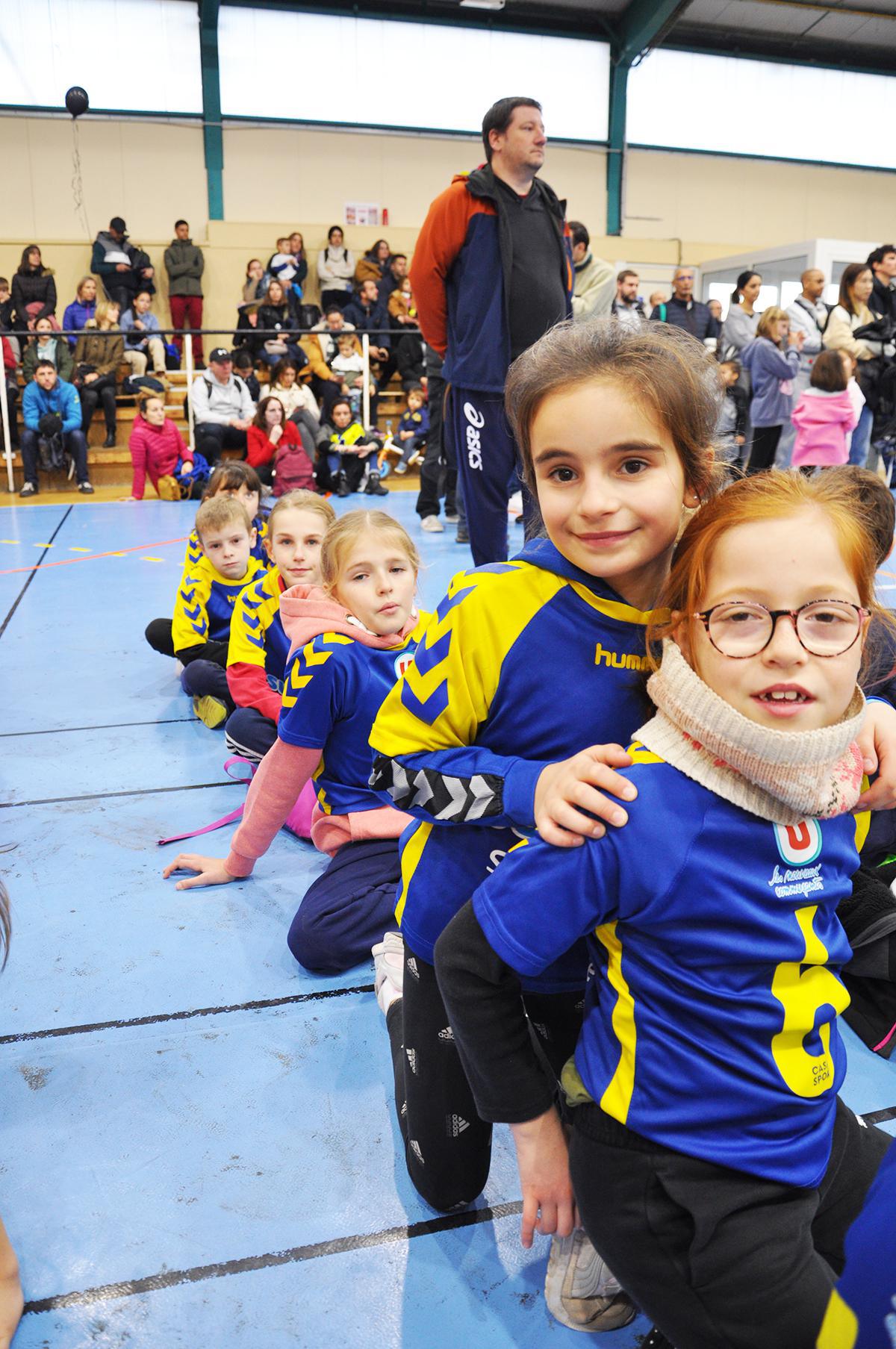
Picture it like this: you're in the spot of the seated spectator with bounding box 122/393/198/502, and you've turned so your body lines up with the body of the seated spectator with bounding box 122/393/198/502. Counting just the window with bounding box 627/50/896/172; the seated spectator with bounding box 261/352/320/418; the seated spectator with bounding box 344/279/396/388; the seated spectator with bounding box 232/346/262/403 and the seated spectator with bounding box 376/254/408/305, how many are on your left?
5

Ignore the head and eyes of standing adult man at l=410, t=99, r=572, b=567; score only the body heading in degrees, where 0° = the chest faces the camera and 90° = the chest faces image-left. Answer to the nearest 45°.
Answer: approximately 315°

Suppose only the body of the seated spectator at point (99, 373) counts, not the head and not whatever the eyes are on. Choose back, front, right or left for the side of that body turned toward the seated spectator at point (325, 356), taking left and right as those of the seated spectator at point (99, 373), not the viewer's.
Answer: left

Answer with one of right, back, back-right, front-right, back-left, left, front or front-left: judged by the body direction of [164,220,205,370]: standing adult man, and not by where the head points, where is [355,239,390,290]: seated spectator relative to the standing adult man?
left

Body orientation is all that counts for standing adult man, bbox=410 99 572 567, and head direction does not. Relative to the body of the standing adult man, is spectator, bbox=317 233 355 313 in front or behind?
behind

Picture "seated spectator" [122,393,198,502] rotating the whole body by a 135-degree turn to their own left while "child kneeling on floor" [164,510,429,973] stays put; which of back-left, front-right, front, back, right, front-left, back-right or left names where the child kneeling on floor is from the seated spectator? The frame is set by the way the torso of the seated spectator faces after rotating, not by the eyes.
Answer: back

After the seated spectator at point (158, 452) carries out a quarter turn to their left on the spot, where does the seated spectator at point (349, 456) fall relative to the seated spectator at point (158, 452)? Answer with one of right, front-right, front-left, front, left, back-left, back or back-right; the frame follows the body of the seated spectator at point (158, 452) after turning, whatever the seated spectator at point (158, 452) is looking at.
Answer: front-right

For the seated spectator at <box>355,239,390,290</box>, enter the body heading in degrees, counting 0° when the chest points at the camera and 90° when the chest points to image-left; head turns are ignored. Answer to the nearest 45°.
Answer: approximately 315°

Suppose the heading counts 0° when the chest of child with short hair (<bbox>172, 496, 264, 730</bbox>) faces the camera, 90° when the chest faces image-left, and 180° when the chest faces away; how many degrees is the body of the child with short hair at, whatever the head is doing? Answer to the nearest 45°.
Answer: approximately 315°

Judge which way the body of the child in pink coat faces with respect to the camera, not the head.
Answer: away from the camera
